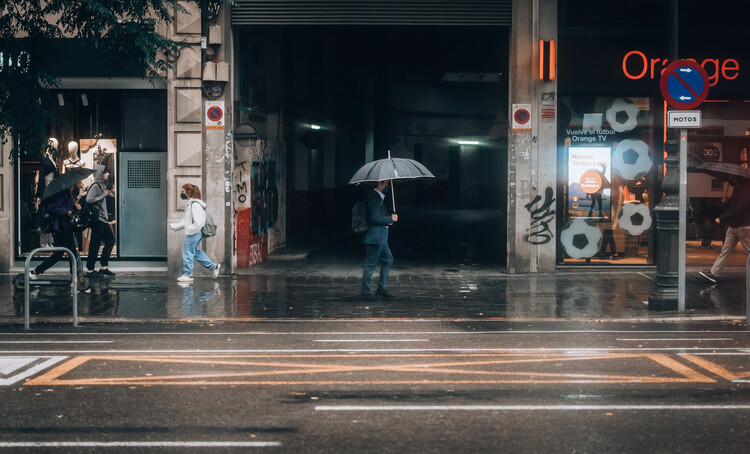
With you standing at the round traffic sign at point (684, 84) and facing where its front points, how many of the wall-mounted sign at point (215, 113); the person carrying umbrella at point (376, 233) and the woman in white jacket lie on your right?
3

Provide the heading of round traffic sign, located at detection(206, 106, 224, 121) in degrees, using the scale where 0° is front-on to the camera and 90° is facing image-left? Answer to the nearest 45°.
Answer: approximately 0°

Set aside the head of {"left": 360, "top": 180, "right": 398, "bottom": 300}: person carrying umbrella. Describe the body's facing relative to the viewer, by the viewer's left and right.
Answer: facing to the right of the viewer

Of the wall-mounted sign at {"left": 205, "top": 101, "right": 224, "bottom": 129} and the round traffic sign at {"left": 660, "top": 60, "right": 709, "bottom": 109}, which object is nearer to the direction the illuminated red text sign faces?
the round traffic sign

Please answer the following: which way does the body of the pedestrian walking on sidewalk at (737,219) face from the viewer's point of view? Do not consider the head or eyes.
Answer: to the viewer's left

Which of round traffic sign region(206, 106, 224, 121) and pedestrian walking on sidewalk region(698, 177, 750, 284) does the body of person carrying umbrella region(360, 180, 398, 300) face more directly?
the pedestrian walking on sidewalk

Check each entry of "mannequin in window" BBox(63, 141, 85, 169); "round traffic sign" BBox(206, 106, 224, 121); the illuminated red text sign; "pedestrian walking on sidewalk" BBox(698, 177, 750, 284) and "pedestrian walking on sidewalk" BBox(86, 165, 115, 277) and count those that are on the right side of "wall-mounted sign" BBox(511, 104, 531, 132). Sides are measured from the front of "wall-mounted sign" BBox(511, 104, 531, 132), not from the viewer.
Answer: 3

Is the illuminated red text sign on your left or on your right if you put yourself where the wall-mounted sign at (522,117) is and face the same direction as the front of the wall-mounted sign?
on your left
